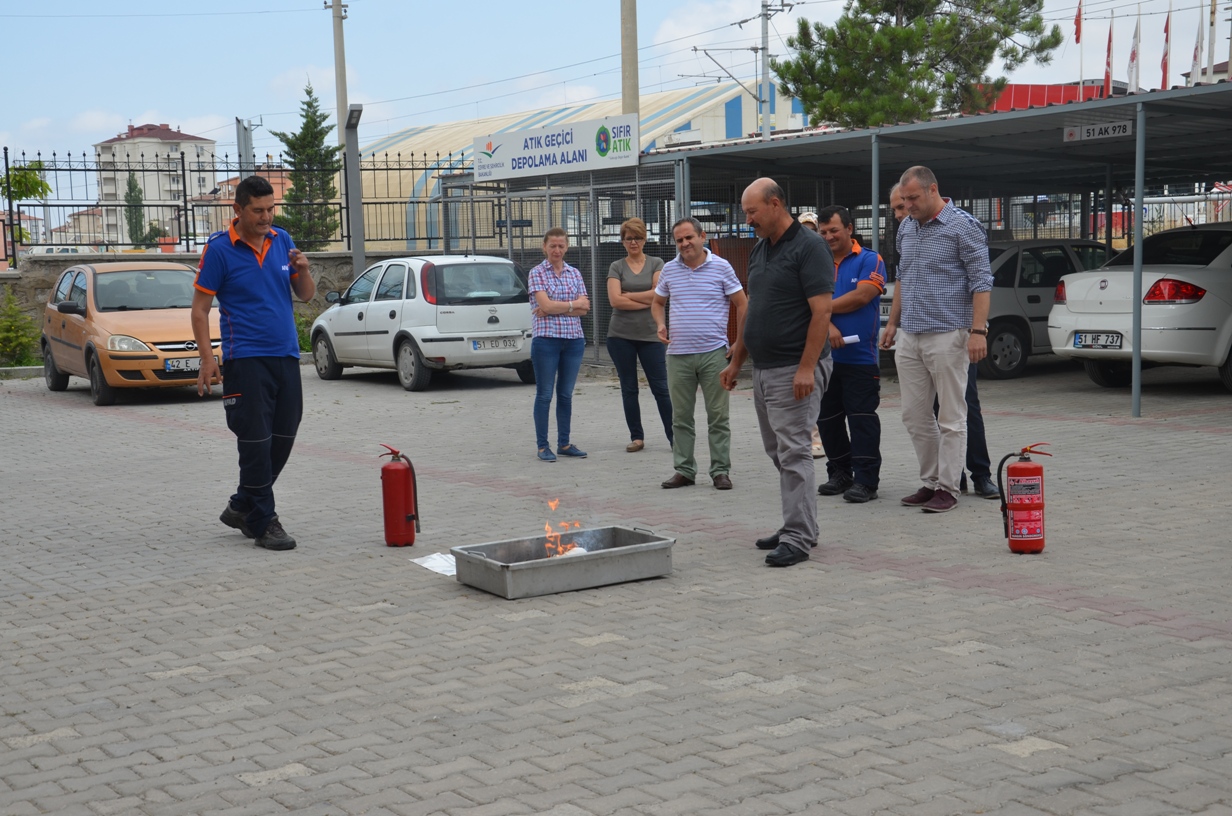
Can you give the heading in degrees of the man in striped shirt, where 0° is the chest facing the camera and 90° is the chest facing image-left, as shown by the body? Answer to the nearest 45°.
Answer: approximately 0°

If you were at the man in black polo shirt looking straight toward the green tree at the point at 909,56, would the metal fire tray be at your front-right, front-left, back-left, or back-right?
back-left

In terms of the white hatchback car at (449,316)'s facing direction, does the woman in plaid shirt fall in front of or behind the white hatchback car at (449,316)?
behind

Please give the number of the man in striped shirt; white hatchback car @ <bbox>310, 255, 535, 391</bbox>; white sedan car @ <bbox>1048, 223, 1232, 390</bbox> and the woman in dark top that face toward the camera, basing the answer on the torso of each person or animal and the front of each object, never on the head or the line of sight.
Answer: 2

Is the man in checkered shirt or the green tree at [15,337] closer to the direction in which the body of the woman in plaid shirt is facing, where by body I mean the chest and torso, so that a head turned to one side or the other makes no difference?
the man in checkered shirt

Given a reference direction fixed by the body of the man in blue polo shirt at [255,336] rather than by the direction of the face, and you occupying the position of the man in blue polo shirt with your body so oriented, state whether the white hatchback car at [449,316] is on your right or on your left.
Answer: on your left

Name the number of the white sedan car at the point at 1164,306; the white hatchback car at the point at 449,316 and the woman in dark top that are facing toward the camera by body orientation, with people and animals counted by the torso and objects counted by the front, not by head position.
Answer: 1

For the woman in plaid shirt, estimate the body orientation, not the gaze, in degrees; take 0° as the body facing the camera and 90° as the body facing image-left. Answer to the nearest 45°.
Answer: approximately 315°

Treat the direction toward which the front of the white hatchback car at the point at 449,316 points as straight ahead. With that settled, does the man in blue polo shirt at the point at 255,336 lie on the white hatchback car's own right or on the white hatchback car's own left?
on the white hatchback car's own left
